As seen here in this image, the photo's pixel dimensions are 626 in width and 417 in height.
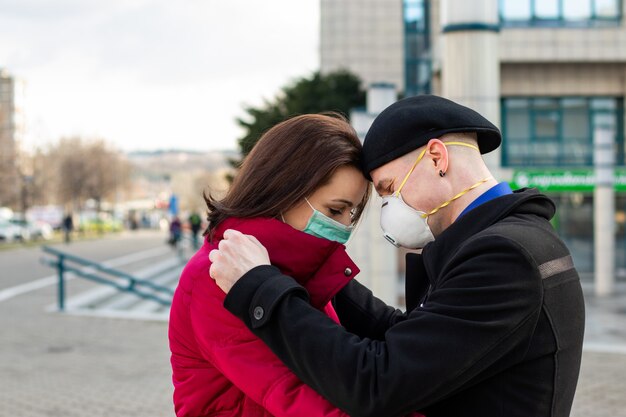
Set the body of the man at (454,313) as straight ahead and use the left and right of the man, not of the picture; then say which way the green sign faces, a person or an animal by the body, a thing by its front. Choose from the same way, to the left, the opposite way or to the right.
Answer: to the left

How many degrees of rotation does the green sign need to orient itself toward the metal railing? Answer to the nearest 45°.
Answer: approximately 45° to its right

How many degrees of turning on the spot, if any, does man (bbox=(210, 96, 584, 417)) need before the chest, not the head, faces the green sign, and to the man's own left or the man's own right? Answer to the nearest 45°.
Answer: approximately 90° to the man's own right

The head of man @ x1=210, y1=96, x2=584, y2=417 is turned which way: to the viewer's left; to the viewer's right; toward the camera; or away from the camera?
to the viewer's left

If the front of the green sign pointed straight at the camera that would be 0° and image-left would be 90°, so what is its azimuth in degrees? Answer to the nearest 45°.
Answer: approximately 0°

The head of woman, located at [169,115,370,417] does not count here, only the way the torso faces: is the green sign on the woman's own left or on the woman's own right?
on the woman's own left

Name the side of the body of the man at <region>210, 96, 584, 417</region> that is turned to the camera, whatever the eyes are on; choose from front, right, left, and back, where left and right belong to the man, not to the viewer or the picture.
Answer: left

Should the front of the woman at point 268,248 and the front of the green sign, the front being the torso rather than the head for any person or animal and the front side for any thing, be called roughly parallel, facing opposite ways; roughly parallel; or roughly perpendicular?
roughly perpendicular

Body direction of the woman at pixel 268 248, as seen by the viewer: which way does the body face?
to the viewer's right
